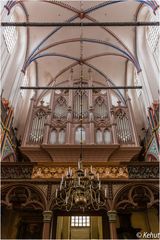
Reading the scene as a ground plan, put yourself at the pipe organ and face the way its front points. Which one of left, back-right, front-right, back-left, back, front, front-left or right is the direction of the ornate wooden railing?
front

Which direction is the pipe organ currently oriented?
toward the camera
